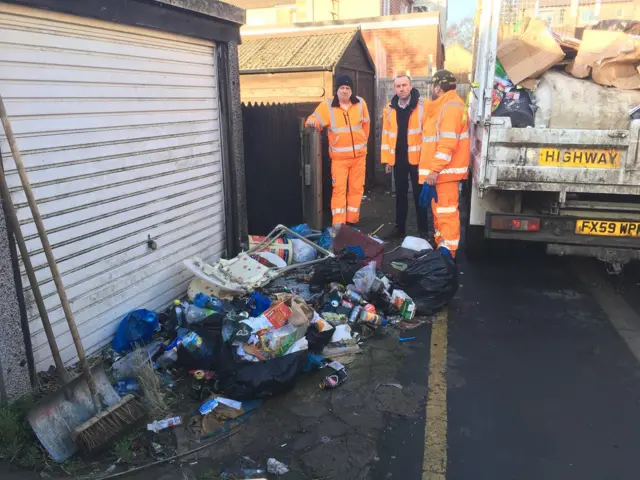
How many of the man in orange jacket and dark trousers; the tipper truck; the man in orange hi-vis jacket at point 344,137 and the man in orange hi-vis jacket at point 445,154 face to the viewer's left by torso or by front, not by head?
1

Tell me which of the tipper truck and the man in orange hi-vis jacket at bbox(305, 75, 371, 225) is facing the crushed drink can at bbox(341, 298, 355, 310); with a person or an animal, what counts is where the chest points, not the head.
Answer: the man in orange hi-vis jacket

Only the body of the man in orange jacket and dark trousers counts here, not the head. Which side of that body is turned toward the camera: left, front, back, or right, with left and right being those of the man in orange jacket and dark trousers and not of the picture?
front

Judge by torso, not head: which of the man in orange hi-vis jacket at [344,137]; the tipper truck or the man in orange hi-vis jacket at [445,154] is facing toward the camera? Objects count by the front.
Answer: the man in orange hi-vis jacket at [344,137]

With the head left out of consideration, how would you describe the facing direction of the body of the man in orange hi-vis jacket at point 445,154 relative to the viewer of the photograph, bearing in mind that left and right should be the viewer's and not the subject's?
facing to the left of the viewer

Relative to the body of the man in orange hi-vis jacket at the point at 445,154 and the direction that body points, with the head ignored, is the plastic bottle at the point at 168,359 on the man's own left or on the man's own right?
on the man's own left

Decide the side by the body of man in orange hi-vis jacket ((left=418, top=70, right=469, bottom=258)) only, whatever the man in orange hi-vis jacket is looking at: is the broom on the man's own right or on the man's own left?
on the man's own left

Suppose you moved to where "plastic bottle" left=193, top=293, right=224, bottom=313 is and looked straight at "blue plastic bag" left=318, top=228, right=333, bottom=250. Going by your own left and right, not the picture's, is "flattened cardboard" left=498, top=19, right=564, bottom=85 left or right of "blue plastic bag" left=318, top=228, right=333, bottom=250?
right

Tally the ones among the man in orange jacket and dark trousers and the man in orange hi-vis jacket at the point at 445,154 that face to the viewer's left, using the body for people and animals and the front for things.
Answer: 1

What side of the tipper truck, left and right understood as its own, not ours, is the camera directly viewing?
back

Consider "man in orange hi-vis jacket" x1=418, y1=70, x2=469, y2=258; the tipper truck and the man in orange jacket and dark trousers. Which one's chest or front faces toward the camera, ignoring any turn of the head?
the man in orange jacket and dark trousers

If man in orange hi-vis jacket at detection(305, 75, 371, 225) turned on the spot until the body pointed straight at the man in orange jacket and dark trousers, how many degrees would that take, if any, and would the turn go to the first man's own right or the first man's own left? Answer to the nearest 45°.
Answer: approximately 90° to the first man's own left

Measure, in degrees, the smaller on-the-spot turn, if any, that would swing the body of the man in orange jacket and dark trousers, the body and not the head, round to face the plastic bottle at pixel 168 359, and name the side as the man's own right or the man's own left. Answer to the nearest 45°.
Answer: approximately 45° to the man's own right

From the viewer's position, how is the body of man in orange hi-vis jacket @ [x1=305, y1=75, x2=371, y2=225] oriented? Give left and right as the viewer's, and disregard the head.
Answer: facing the viewer

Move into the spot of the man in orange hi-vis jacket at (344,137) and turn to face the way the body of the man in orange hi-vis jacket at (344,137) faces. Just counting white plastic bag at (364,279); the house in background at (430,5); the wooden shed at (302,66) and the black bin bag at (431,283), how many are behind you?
2
